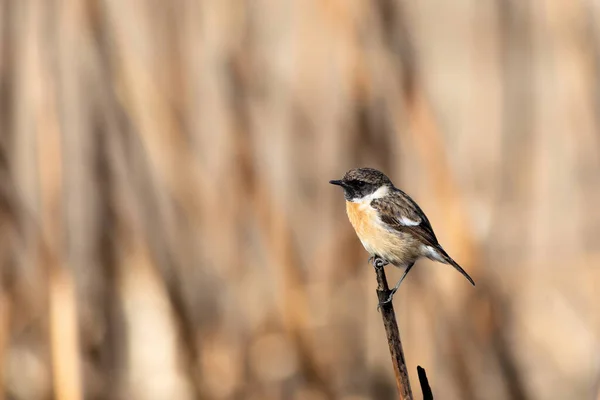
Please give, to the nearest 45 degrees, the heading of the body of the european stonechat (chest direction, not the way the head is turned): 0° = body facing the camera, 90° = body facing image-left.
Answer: approximately 90°
